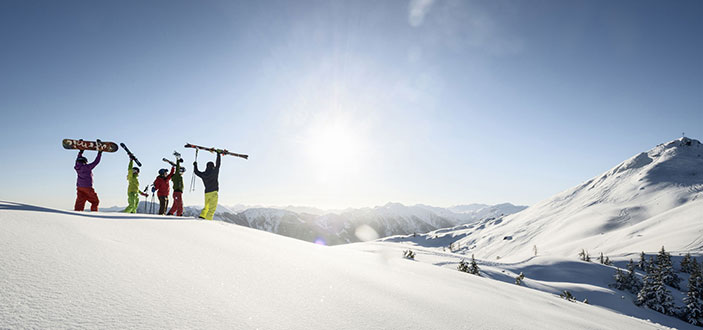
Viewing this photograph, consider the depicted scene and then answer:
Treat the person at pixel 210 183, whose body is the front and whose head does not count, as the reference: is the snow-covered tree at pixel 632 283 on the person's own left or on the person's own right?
on the person's own right

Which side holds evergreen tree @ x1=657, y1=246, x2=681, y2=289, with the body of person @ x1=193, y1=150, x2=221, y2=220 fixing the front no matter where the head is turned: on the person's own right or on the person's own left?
on the person's own right

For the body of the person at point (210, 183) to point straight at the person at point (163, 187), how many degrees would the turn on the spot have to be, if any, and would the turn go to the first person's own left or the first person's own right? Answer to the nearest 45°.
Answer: approximately 45° to the first person's own left

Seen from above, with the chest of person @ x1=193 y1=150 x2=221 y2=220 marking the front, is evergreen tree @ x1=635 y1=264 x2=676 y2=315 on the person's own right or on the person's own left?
on the person's own right

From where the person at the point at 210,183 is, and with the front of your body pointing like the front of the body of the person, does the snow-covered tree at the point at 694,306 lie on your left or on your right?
on your right

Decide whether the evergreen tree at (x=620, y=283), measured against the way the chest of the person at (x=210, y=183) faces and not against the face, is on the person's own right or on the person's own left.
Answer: on the person's own right

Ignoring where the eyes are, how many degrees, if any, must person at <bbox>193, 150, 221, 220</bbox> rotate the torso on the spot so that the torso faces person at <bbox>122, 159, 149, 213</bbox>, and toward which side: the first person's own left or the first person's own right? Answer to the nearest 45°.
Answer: approximately 45° to the first person's own left

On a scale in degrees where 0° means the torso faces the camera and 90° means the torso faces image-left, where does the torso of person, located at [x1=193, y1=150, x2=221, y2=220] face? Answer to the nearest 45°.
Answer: approximately 180°

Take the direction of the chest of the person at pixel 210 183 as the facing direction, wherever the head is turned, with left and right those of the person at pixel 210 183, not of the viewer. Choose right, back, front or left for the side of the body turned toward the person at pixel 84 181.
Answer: left
